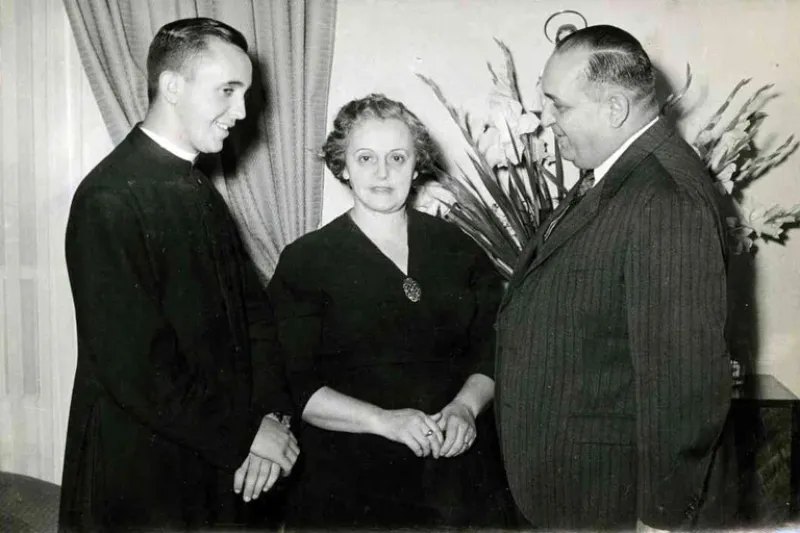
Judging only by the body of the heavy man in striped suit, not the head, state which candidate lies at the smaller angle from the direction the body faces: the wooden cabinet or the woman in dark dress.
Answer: the woman in dark dress

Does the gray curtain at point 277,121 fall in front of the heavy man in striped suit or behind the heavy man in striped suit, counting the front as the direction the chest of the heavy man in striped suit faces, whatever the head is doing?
in front

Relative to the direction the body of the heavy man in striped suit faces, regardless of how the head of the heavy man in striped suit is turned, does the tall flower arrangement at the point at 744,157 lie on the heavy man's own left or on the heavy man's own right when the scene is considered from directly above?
on the heavy man's own right

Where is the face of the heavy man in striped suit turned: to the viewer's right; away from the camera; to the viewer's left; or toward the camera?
to the viewer's left

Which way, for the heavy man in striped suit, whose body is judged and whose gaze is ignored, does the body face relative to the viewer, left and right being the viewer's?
facing to the left of the viewer

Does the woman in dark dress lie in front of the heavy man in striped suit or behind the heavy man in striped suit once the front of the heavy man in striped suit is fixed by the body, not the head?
in front

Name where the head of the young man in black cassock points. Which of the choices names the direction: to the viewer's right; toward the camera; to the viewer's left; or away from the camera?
to the viewer's right

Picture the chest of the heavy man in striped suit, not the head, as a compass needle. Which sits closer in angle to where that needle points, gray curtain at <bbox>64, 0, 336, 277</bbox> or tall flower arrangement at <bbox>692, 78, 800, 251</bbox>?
the gray curtain

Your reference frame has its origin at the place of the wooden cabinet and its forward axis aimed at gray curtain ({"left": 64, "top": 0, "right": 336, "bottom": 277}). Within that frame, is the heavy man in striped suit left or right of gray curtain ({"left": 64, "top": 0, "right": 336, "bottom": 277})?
left

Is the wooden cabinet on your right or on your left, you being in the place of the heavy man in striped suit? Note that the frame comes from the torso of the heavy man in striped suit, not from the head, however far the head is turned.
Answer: on your right
